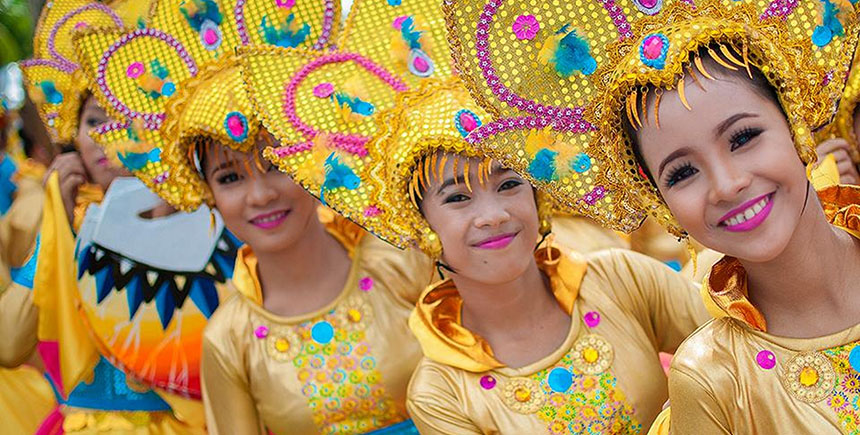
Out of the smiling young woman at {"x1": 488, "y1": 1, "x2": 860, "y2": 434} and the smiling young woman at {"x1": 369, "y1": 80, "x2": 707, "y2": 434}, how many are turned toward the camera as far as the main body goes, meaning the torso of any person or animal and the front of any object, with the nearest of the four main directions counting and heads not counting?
2

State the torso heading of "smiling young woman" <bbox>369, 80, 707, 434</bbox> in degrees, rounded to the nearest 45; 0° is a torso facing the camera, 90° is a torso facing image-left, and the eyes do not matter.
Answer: approximately 0°

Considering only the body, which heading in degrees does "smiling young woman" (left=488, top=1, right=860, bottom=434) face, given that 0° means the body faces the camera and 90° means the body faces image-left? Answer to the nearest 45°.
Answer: approximately 0°
